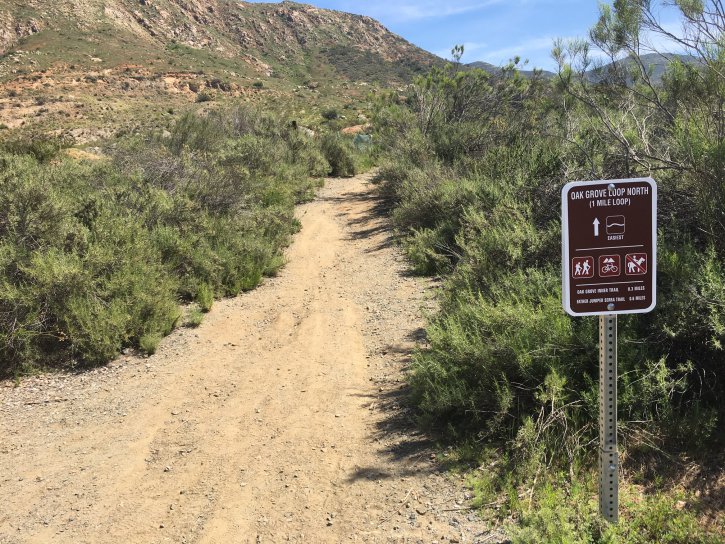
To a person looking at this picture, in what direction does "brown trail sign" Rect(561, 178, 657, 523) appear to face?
facing the viewer

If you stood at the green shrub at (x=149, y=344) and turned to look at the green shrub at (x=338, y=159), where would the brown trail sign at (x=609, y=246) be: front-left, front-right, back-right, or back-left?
back-right

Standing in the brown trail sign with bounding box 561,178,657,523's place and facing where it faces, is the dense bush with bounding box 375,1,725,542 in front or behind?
behind

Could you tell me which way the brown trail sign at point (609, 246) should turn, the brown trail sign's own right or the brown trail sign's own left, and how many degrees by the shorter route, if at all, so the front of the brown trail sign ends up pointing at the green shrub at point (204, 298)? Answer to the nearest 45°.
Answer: approximately 135° to the brown trail sign's own right

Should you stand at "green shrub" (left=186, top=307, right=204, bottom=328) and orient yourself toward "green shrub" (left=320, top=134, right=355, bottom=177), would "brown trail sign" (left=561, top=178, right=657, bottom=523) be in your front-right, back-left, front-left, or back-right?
back-right
